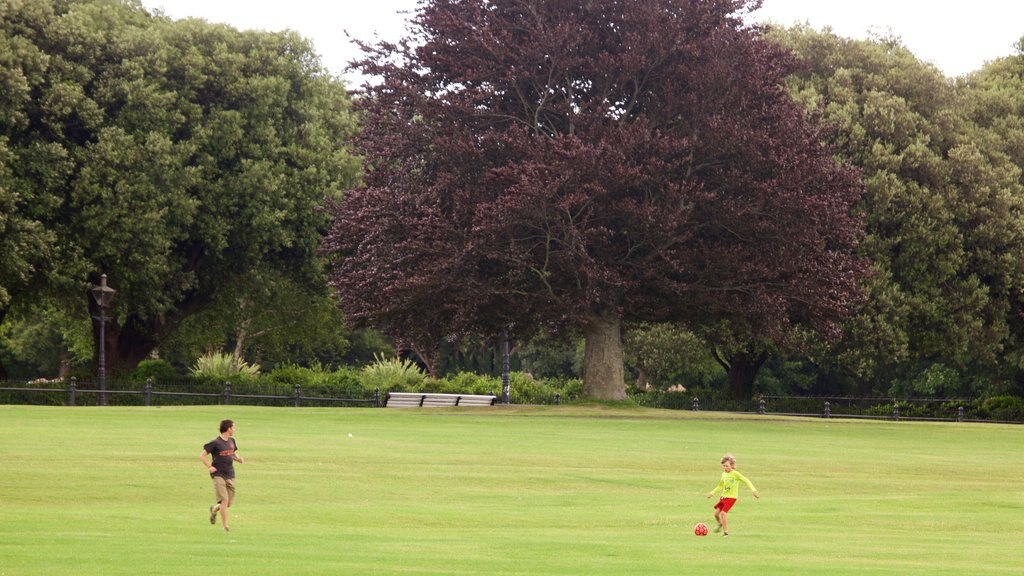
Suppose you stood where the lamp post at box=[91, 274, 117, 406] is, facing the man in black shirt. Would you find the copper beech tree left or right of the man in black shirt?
left

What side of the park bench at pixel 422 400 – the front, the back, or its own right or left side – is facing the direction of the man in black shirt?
front

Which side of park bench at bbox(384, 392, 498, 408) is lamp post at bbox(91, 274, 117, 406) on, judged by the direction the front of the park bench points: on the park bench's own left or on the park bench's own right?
on the park bench's own right

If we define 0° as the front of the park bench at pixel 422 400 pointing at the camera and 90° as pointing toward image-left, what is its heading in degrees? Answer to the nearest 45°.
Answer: approximately 0°
